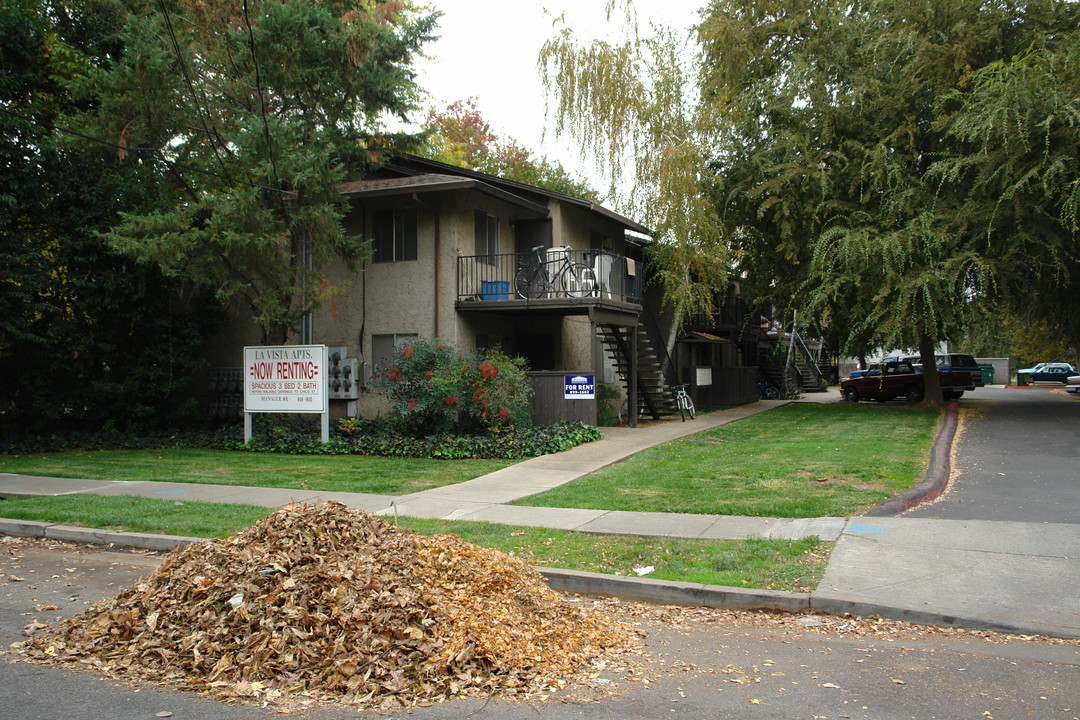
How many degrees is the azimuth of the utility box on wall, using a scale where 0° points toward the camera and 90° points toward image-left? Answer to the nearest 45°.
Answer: approximately 0°

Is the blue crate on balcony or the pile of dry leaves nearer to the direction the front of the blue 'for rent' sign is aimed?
the pile of dry leaves

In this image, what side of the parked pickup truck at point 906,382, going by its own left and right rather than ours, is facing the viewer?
left

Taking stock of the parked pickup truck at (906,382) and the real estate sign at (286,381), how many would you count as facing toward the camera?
1

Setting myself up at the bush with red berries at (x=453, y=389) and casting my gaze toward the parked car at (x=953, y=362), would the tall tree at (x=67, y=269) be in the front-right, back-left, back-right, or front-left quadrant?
back-left

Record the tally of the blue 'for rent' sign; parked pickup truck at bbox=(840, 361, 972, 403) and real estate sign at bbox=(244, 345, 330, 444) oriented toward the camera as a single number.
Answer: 2

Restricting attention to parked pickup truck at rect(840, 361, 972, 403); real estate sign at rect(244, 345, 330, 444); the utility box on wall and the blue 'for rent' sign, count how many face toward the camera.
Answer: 3
